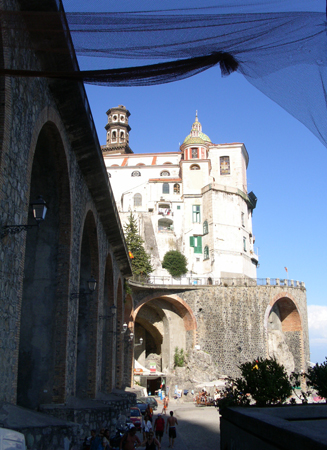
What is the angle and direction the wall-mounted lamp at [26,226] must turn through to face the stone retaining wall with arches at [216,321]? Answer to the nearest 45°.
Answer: approximately 45° to its left

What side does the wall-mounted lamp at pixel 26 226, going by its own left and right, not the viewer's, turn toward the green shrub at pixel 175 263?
left

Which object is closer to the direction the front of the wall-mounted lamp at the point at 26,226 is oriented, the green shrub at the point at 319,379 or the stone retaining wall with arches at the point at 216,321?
the green shrub

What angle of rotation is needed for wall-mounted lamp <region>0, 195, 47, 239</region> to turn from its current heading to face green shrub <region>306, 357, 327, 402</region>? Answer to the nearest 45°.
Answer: approximately 45° to its left

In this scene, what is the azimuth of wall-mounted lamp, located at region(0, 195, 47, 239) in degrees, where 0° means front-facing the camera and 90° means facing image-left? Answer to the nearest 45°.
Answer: approximately 270°

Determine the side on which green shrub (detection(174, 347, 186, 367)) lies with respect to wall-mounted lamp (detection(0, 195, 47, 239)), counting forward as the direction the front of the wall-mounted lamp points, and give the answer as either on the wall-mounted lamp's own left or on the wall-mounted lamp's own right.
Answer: on the wall-mounted lamp's own left

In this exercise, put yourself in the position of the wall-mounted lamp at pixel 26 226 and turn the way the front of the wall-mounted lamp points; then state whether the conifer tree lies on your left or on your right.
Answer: on your left
